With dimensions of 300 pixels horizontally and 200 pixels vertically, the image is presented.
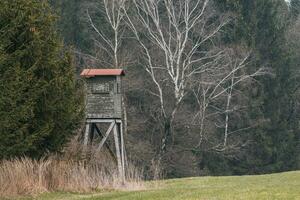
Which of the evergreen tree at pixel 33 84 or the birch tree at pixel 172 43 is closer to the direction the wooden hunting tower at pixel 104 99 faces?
the evergreen tree

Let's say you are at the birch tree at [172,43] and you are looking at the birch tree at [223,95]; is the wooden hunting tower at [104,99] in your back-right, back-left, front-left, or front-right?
back-right

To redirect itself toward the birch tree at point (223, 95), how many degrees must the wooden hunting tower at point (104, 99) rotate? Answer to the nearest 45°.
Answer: approximately 135° to its left

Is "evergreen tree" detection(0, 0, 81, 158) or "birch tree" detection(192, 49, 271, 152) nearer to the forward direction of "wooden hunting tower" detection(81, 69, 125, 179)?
the evergreen tree

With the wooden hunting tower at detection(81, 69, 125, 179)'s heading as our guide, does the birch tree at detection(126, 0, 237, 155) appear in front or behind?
behind

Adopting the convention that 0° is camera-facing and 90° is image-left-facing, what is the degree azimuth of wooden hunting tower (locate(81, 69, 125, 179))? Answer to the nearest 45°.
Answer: approximately 0°
